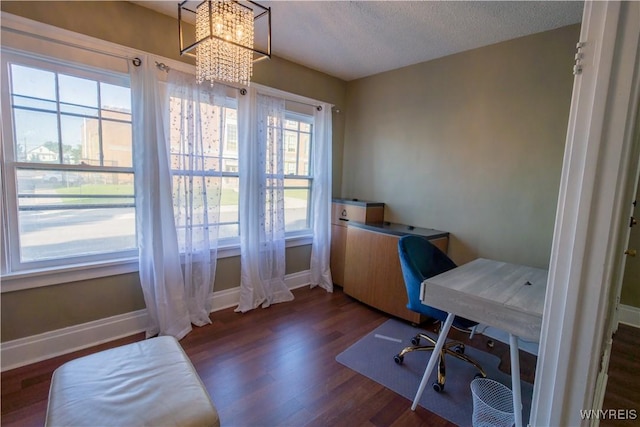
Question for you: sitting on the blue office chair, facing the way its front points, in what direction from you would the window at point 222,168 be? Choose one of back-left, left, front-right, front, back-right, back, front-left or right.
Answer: back-right

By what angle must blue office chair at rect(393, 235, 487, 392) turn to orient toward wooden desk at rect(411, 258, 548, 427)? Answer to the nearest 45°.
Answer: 0° — it already faces it

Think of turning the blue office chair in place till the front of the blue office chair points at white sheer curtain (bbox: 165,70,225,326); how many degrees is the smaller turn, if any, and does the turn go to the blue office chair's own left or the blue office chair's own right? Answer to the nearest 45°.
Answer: approximately 135° to the blue office chair's own right

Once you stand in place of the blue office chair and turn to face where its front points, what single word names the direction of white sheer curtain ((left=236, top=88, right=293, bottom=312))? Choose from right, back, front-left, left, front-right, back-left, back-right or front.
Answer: back-right
